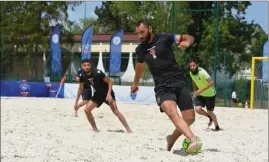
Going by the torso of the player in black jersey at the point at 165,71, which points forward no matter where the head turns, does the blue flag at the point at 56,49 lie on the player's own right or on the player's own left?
on the player's own right

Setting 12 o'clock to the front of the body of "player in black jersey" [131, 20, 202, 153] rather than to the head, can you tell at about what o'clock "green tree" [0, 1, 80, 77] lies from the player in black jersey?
The green tree is roughly at 4 o'clock from the player in black jersey.

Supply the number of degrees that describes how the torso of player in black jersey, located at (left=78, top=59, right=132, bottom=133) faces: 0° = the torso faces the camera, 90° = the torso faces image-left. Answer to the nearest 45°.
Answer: approximately 45°

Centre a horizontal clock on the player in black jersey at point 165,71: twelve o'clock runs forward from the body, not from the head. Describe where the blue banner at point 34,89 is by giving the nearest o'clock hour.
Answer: The blue banner is roughly at 4 o'clock from the player in black jersey.

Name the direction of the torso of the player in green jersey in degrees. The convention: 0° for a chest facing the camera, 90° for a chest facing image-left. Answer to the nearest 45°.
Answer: approximately 45°

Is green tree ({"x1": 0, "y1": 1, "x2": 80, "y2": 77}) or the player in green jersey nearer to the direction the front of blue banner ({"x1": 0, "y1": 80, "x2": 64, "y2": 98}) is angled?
the player in green jersey

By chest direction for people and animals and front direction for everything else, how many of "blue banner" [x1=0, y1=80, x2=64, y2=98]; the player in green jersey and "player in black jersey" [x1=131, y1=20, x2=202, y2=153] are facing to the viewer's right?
0

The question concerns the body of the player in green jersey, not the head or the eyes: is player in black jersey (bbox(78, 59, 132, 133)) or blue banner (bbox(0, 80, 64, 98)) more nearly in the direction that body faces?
the player in black jersey

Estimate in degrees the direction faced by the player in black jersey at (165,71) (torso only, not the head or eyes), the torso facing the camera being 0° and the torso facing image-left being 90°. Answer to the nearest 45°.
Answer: approximately 45°

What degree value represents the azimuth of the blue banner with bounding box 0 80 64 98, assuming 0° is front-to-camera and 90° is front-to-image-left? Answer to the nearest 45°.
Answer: approximately 0°

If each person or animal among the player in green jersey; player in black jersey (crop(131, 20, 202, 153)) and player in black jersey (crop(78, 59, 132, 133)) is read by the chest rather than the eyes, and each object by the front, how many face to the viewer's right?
0

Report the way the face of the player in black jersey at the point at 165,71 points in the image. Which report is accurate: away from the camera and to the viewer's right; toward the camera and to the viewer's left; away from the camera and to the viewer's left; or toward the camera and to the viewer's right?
toward the camera and to the viewer's left

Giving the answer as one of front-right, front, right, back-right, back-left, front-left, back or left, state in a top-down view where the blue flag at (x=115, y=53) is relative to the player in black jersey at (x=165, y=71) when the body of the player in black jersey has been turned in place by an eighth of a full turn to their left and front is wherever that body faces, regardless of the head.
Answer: back

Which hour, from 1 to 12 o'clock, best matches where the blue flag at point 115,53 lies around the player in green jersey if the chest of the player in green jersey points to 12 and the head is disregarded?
The blue flag is roughly at 4 o'clock from the player in green jersey.

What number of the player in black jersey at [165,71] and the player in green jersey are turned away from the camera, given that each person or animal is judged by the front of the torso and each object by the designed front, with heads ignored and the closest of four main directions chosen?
0

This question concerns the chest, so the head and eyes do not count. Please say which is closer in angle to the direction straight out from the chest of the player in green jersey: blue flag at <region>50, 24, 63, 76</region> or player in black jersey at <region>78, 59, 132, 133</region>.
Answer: the player in black jersey
